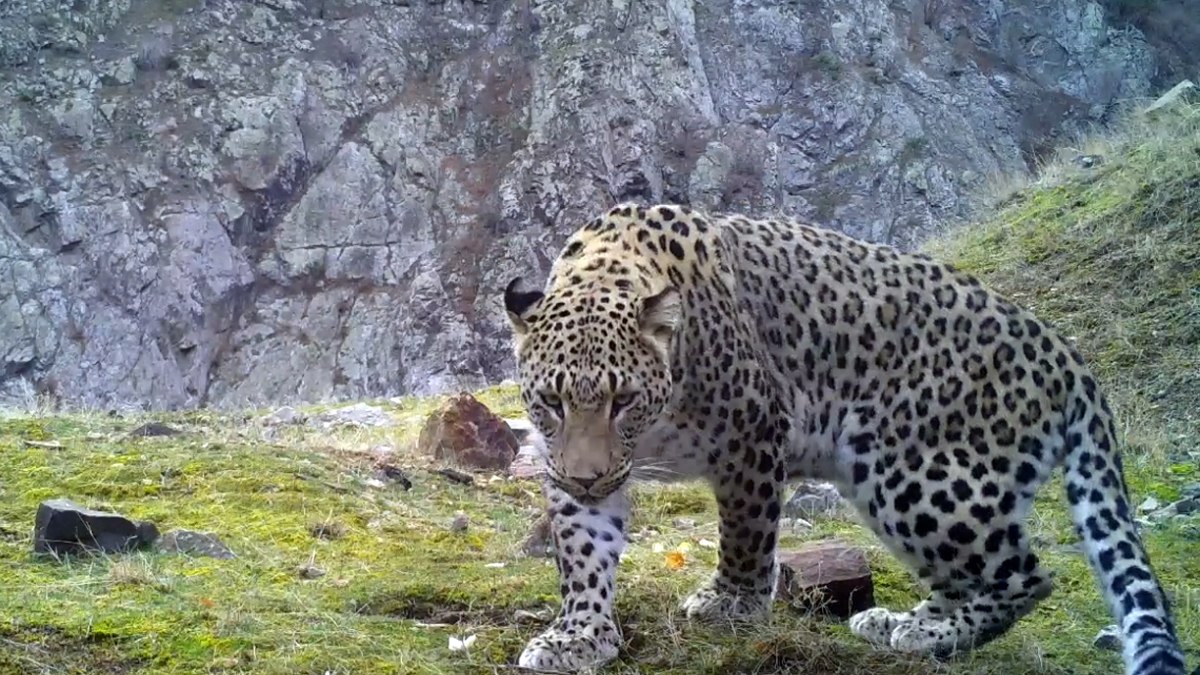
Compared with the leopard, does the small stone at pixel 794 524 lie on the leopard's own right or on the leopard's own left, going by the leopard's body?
on the leopard's own right

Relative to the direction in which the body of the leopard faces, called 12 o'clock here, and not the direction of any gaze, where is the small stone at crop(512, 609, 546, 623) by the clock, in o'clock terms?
The small stone is roughly at 1 o'clock from the leopard.

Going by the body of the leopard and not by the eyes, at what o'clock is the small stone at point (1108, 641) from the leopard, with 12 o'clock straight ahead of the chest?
The small stone is roughly at 7 o'clock from the leopard.

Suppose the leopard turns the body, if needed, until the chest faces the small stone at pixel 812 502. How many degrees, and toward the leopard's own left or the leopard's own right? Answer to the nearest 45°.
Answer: approximately 135° to the leopard's own right

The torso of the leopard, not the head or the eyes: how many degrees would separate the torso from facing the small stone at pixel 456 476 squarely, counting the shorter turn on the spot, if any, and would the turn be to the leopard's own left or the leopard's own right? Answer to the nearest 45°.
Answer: approximately 90° to the leopard's own right

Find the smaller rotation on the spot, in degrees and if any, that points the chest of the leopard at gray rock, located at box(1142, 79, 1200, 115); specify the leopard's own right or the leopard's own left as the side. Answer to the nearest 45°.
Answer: approximately 135° to the leopard's own right

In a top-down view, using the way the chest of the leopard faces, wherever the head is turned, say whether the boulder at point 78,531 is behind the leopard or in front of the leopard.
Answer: in front

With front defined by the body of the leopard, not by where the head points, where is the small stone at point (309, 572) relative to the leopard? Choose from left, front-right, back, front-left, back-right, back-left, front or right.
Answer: front-right

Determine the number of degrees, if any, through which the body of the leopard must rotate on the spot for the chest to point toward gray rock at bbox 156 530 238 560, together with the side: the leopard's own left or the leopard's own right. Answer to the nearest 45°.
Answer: approximately 45° to the leopard's own right

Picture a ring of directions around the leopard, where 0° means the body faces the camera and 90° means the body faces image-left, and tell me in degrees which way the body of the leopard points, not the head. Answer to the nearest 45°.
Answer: approximately 45°

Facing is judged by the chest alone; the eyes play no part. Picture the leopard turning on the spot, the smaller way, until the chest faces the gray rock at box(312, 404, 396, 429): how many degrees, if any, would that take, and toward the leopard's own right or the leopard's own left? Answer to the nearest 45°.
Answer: approximately 90° to the leopard's own right

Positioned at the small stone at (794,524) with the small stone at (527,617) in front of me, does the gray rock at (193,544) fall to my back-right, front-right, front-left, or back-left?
front-right

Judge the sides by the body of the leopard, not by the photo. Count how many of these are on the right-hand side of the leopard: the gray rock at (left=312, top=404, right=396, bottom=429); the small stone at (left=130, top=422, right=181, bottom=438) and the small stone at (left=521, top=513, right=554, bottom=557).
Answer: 3

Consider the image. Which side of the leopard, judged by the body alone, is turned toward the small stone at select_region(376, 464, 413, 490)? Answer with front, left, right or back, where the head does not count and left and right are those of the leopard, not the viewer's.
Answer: right
